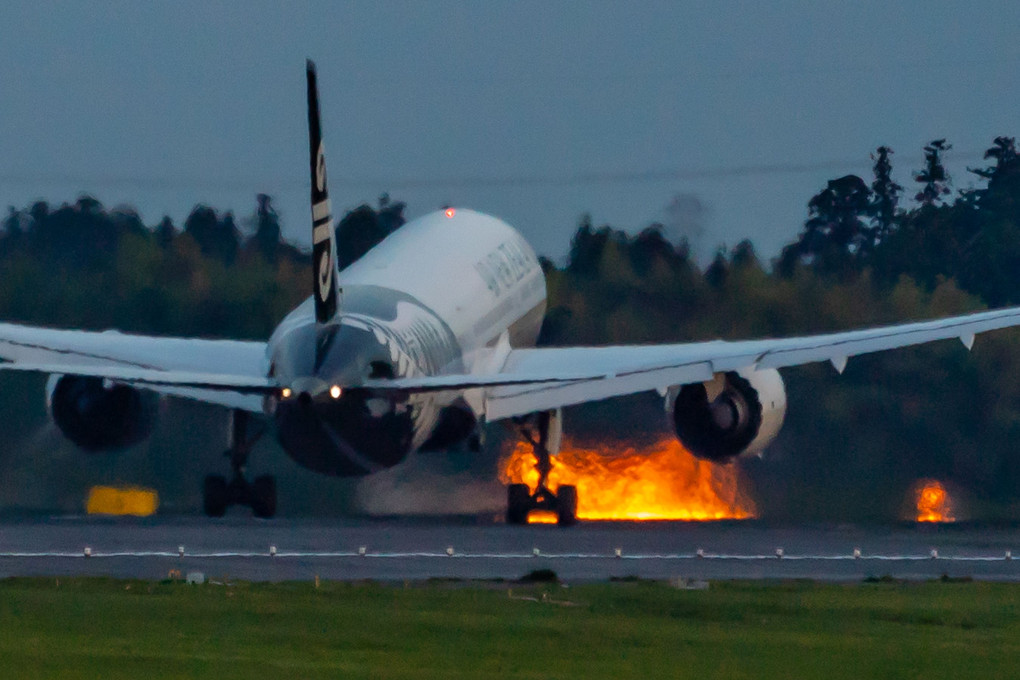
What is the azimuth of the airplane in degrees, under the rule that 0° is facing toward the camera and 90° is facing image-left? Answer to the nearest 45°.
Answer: approximately 180°

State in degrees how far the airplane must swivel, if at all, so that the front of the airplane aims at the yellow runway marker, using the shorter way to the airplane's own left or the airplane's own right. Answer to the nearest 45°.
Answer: approximately 45° to the airplane's own left

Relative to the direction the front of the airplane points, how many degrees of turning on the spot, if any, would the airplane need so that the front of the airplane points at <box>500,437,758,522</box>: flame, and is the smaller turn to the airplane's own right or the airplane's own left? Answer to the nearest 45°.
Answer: approximately 45° to the airplane's own right

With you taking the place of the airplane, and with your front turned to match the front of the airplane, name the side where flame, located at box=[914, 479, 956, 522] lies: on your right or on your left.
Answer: on your right
